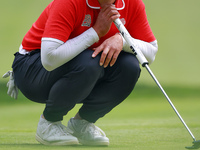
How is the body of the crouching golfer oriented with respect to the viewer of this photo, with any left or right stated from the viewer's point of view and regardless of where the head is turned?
facing the viewer and to the right of the viewer
